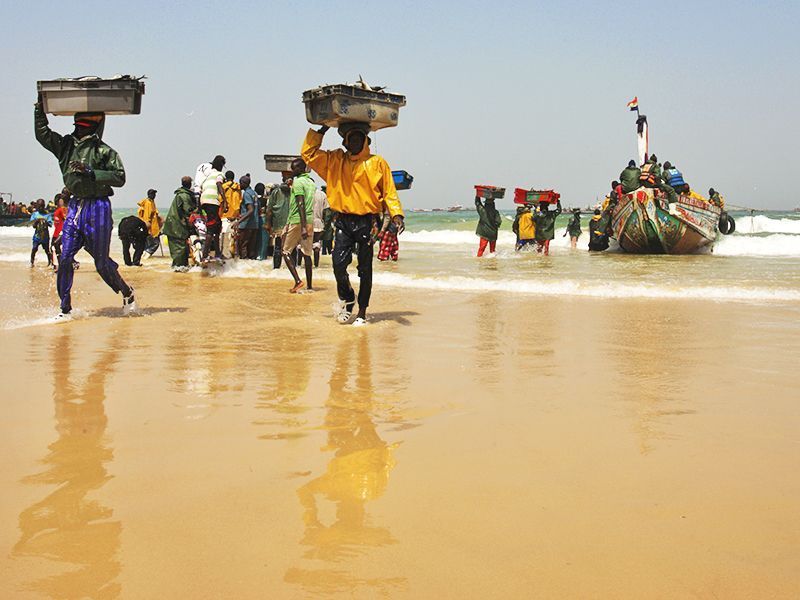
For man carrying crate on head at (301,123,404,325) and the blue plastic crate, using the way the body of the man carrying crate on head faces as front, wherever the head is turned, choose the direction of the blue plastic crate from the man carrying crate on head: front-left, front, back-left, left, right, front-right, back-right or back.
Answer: back

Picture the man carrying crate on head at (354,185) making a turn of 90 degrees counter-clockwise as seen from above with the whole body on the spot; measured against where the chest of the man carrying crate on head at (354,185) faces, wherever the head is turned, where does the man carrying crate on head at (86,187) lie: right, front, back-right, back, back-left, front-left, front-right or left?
back

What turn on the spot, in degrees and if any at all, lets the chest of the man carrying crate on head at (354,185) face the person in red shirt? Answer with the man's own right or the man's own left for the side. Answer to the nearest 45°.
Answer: approximately 135° to the man's own right

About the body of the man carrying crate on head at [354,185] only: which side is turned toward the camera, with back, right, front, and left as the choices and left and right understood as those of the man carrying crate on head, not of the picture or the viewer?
front
